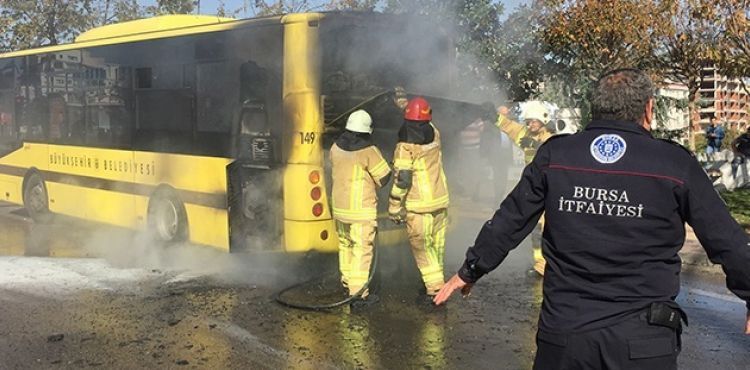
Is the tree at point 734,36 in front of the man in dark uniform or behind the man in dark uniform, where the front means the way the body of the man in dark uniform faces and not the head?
in front

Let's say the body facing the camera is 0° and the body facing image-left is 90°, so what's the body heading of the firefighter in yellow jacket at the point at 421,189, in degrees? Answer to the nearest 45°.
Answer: approximately 135°

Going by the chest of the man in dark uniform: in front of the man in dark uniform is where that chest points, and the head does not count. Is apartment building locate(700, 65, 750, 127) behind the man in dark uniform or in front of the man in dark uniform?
in front

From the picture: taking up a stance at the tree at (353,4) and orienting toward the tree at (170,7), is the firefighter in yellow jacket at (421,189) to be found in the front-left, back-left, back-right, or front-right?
back-left

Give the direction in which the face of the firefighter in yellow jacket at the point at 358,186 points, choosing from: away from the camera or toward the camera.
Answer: away from the camera

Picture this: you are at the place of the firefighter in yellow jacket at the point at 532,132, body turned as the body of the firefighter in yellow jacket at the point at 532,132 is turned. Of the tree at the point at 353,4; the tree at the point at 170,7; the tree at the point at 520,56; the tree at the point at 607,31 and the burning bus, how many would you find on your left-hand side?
0

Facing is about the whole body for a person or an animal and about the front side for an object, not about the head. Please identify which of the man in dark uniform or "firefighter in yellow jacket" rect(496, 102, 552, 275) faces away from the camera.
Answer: the man in dark uniform

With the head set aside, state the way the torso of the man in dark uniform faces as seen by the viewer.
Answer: away from the camera

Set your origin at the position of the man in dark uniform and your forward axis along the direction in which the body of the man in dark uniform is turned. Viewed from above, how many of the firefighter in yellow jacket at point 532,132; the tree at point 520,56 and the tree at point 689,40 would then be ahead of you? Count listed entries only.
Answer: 3

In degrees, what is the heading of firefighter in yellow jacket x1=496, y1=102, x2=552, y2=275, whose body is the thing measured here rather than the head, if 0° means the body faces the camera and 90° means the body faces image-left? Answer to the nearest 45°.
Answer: approximately 45°

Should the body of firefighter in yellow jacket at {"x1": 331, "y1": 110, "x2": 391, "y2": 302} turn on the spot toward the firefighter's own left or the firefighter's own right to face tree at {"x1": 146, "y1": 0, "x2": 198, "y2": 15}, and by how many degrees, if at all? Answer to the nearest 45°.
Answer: approximately 45° to the firefighter's own left

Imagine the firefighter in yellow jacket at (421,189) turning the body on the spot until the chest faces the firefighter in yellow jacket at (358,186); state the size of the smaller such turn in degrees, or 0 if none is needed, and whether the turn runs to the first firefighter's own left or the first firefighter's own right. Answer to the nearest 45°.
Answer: approximately 45° to the first firefighter's own left

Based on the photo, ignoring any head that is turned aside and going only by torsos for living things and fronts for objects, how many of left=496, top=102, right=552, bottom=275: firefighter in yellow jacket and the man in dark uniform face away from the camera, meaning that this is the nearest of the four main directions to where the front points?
1

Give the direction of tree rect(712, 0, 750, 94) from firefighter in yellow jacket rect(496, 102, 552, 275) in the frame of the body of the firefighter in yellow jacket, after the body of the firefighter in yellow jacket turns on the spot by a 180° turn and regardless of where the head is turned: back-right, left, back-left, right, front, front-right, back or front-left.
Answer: front

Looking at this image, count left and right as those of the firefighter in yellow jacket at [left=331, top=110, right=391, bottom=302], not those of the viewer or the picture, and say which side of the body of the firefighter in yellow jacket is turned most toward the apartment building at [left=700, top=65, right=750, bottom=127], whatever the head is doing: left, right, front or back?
front

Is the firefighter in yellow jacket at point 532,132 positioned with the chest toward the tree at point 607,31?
no

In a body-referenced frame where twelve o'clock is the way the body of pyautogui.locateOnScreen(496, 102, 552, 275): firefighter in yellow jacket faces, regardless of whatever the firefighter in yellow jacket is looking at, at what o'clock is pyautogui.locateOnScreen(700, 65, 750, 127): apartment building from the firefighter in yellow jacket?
The apartment building is roughly at 5 o'clock from the firefighter in yellow jacket.

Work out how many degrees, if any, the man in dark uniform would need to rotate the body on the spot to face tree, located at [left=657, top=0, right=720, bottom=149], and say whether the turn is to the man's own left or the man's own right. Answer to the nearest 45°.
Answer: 0° — they already face it

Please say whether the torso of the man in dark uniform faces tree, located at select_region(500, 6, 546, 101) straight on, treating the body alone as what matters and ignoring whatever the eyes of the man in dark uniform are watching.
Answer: yes

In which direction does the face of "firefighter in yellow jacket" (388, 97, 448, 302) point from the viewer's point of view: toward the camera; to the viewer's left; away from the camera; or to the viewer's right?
away from the camera
